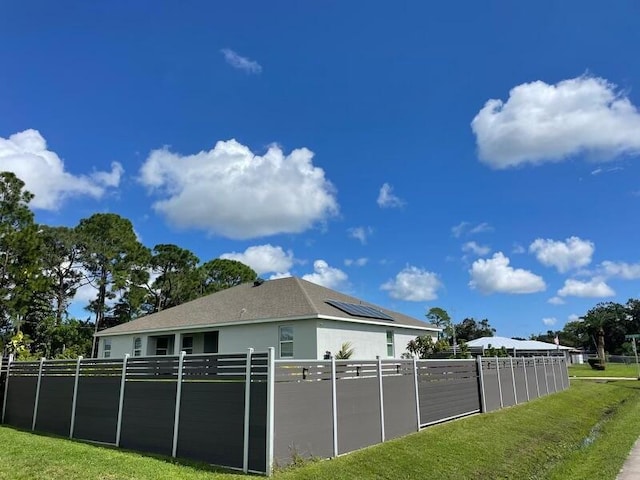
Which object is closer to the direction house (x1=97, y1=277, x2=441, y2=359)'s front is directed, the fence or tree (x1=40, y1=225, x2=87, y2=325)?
the tree

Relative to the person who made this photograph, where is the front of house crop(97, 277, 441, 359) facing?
facing away from the viewer and to the right of the viewer

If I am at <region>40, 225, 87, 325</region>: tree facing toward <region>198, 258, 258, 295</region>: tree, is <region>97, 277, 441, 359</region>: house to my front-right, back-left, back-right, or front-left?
front-right

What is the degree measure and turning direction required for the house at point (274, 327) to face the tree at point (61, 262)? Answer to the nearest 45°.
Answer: approximately 90° to its left
